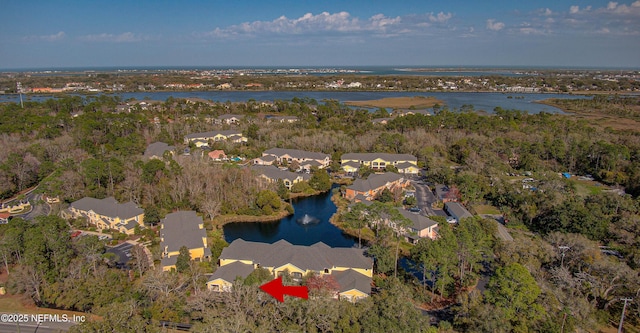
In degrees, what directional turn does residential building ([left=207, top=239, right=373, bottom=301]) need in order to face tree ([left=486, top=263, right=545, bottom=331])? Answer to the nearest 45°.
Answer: approximately 45° to its left

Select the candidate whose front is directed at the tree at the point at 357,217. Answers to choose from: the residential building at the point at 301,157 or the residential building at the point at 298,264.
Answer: the residential building at the point at 301,157

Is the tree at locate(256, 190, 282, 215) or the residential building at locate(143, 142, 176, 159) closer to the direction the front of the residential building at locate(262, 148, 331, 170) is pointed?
the tree

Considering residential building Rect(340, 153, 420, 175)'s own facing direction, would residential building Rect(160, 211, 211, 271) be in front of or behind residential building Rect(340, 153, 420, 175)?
in front

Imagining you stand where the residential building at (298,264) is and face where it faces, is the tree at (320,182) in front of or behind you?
behind

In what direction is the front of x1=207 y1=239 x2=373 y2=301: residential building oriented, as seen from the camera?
facing the viewer

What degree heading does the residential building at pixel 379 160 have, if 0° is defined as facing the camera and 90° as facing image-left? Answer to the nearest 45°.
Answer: approximately 0°

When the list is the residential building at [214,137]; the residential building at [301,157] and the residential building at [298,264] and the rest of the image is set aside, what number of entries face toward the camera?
3

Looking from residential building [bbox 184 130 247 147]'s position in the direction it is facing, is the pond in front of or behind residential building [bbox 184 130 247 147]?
in front

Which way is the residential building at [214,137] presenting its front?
toward the camera

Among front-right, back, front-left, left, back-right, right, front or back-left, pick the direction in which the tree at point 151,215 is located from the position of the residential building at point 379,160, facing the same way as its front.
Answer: front-right

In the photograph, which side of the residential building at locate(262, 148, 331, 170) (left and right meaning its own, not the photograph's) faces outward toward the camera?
front

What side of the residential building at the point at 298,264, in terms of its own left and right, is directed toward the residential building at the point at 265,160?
back

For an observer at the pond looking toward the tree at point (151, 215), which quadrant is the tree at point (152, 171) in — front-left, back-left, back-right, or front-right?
front-right
